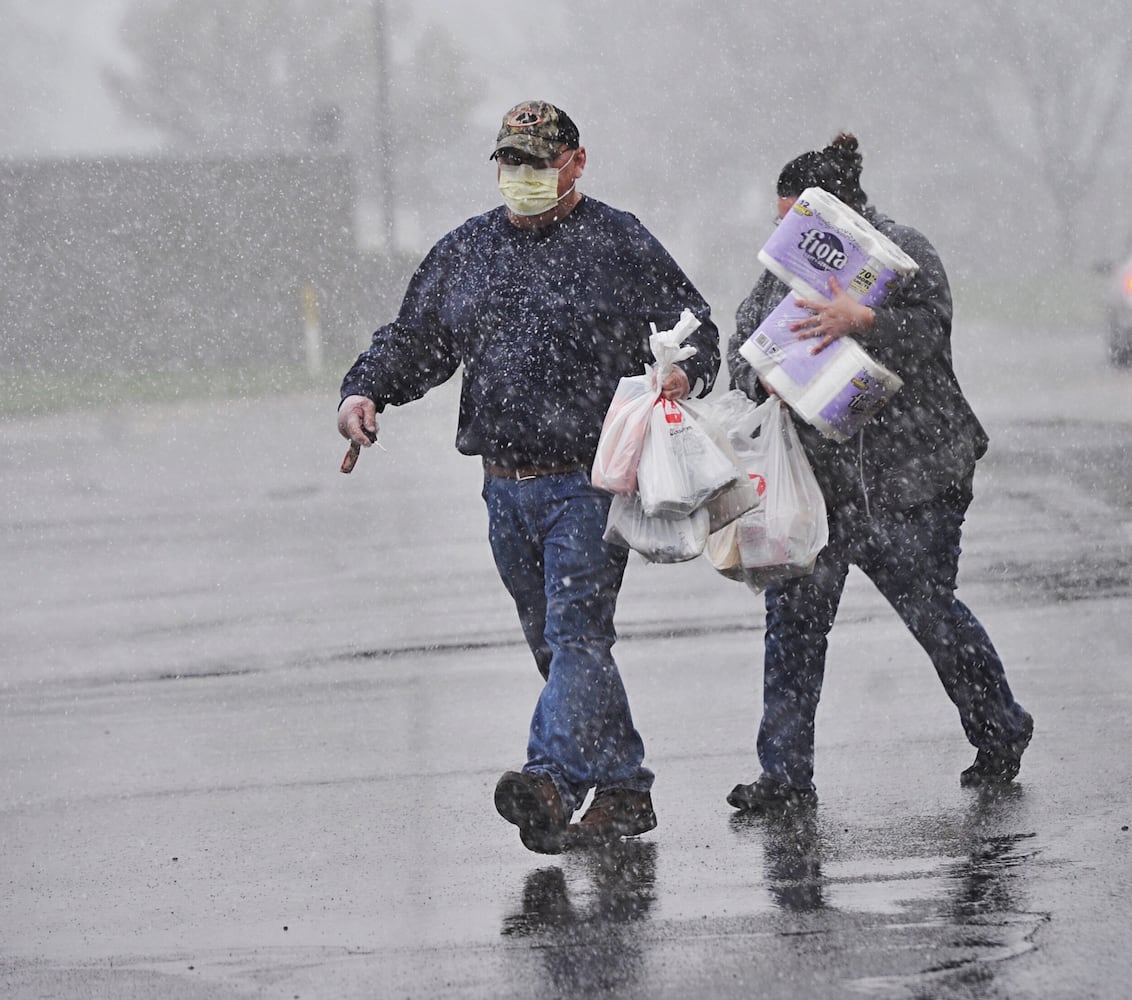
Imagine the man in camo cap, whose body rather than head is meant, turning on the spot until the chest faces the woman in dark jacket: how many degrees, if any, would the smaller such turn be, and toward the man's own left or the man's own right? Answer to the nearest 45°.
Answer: approximately 135° to the man's own left

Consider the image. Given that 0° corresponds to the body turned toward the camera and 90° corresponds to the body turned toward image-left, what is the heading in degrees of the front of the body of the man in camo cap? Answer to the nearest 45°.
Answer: approximately 45°

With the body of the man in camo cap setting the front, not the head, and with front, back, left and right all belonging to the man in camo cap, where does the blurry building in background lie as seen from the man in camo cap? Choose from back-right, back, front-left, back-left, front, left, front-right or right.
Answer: back-right
